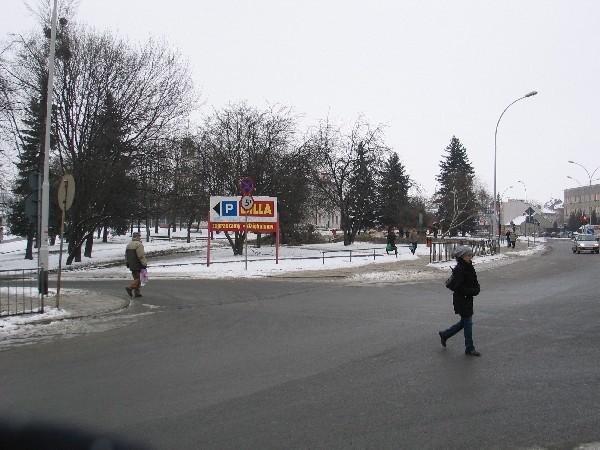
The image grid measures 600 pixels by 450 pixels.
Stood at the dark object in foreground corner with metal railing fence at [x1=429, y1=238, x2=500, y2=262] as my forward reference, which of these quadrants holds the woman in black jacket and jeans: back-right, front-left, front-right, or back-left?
front-right

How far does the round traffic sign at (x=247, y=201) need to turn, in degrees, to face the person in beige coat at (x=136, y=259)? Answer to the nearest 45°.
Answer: approximately 45° to its right

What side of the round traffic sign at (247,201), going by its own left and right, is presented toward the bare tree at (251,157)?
back

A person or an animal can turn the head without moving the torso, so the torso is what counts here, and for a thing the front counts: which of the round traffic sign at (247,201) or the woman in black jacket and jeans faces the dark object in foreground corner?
the round traffic sign

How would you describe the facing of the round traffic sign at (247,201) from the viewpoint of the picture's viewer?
facing the viewer

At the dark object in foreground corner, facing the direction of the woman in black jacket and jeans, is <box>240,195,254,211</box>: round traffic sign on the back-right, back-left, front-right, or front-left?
front-left

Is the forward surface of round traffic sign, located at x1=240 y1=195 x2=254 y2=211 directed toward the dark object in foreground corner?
yes

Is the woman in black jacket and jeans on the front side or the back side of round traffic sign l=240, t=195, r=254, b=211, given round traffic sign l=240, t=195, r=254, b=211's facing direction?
on the front side

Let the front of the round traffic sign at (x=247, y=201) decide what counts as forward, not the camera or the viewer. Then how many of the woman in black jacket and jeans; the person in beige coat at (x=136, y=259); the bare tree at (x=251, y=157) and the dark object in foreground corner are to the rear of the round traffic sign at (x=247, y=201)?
1
